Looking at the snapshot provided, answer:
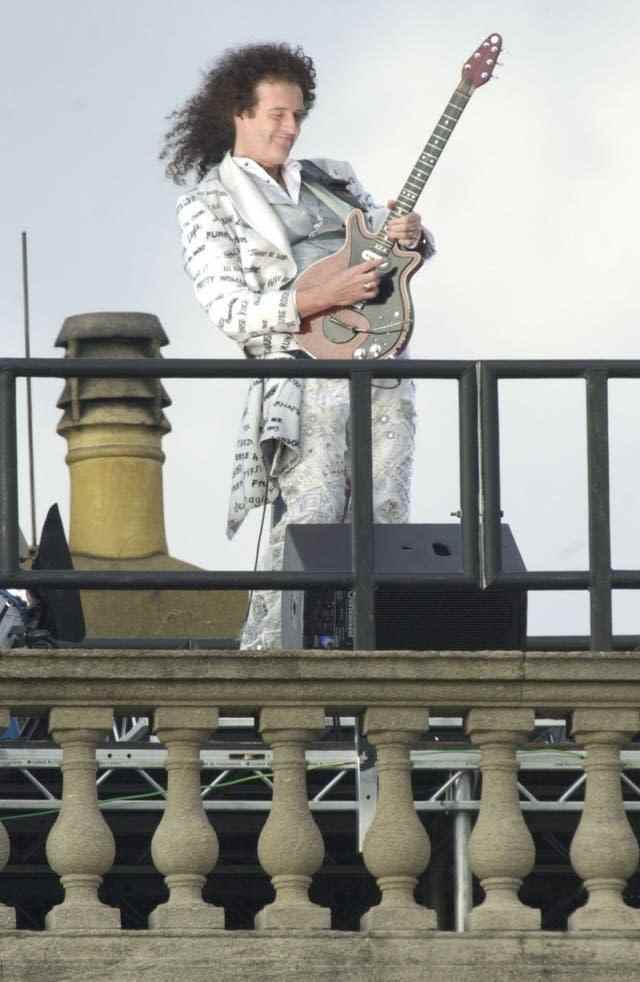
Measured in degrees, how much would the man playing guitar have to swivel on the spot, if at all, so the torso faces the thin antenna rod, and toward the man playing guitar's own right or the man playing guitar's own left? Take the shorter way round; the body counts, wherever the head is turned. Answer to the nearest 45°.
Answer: approximately 180°

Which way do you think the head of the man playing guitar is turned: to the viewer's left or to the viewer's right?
to the viewer's right

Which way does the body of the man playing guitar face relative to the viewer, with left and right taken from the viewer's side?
facing the viewer and to the right of the viewer
